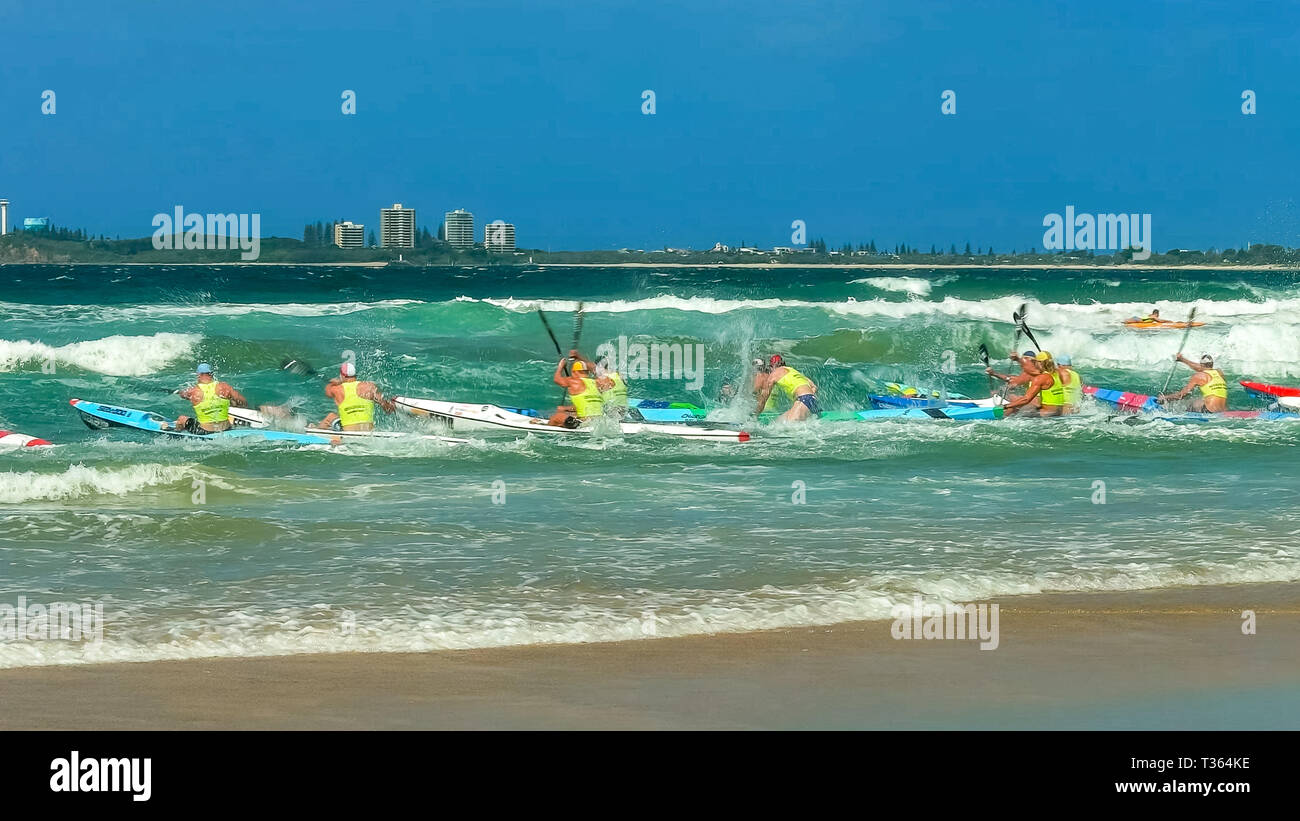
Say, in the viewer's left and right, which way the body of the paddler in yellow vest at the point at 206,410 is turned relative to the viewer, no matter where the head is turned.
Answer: facing away from the viewer and to the left of the viewer

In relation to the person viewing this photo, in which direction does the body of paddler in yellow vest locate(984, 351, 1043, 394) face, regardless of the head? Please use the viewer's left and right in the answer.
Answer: facing to the left of the viewer

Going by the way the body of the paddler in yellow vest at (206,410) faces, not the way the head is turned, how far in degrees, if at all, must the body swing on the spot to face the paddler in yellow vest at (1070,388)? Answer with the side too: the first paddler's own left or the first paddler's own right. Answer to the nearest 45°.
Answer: approximately 135° to the first paddler's own right

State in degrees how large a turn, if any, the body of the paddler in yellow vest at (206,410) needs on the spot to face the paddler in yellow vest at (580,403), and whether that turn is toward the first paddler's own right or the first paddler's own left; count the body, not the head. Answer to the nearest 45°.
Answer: approximately 135° to the first paddler's own right

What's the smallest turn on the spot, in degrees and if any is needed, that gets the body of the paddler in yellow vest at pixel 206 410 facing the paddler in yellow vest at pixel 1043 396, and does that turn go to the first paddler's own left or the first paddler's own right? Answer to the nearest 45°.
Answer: approximately 135° to the first paddler's own right

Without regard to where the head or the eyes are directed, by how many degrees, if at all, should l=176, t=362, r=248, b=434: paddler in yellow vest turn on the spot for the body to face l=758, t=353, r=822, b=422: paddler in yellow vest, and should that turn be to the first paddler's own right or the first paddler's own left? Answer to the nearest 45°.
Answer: approximately 135° to the first paddler's own right

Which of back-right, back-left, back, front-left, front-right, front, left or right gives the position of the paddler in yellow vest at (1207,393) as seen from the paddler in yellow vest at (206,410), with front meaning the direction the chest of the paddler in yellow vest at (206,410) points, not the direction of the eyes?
back-right
